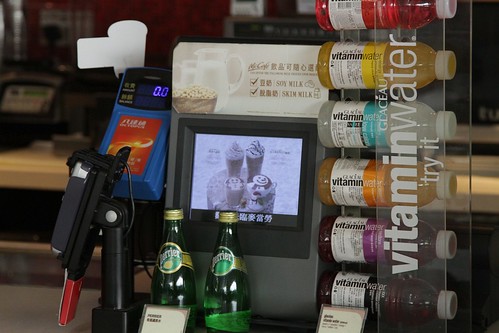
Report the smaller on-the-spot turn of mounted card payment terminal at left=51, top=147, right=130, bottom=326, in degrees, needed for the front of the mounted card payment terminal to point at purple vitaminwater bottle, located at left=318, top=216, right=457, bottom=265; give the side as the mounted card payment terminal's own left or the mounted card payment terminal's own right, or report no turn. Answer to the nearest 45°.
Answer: approximately 135° to the mounted card payment terminal's own left

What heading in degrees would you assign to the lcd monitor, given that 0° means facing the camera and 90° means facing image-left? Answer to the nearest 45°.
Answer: approximately 0°

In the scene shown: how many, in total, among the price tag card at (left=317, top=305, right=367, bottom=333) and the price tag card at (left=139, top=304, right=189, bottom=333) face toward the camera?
2
